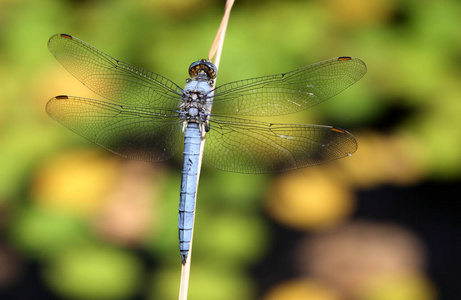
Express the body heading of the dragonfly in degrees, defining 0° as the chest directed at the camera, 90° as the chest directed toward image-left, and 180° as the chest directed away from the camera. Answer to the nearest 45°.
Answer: approximately 180°
